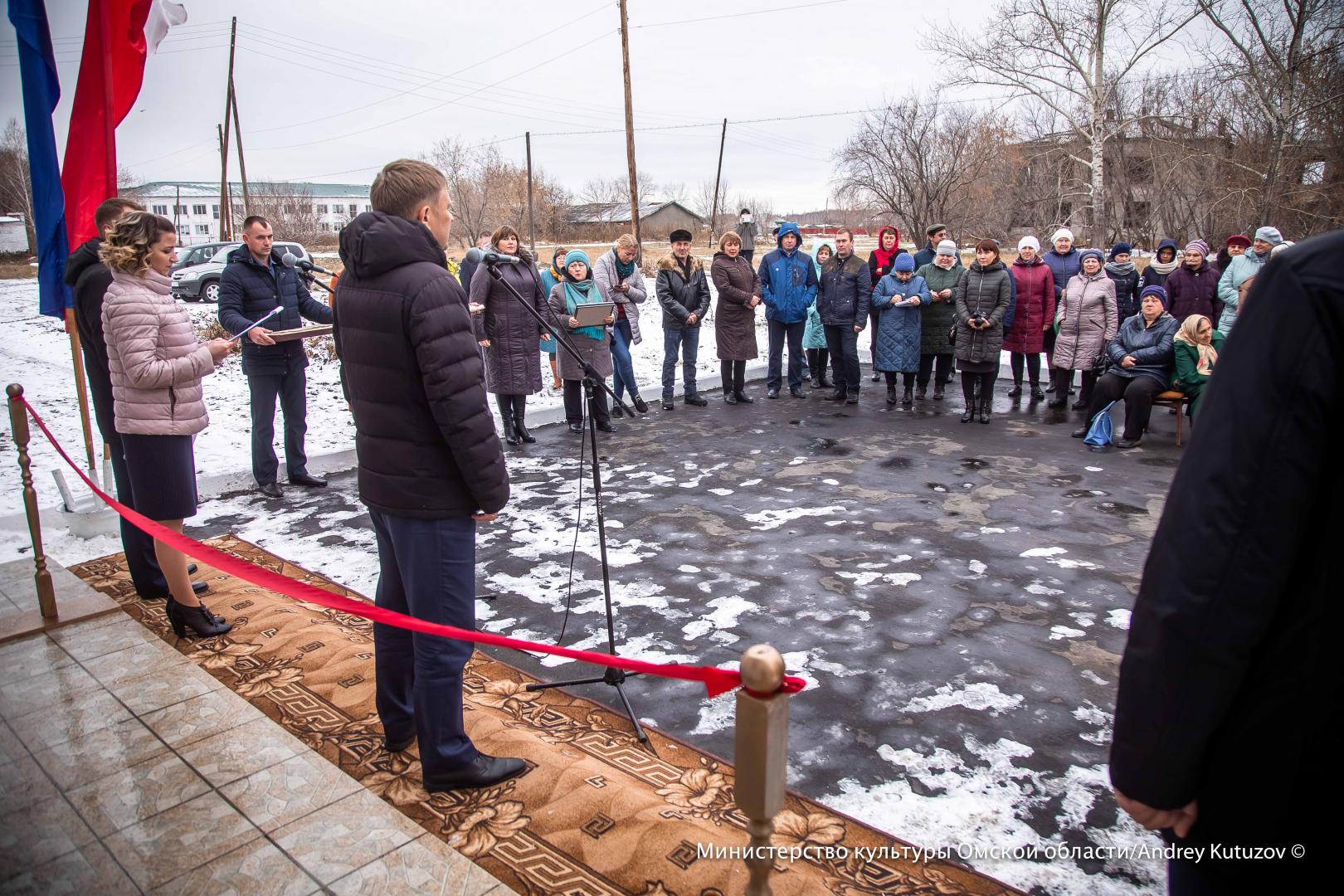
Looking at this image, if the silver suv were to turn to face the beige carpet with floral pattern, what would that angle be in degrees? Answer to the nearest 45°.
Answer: approximately 45° to its left

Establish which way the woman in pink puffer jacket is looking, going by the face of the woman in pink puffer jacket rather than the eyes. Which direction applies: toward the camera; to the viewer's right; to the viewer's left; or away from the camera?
to the viewer's right

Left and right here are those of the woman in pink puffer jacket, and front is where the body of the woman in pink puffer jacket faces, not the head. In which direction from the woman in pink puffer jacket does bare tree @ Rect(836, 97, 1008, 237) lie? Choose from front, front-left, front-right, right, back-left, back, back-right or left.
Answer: front-left

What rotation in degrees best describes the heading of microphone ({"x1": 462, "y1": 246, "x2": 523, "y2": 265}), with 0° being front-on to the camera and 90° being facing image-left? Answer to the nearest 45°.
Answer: approximately 90°

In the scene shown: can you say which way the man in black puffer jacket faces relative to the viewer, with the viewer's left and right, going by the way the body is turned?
facing away from the viewer and to the right of the viewer

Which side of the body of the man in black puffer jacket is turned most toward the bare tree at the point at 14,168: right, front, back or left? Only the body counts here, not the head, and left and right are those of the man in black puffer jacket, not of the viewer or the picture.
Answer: left

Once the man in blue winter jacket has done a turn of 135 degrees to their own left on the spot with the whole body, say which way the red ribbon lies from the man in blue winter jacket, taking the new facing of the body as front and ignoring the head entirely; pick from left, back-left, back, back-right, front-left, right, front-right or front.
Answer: back-right

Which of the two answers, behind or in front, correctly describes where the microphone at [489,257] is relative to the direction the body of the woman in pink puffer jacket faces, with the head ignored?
in front

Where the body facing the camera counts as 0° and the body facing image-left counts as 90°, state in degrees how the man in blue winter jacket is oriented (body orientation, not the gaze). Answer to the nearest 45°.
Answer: approximately 0°

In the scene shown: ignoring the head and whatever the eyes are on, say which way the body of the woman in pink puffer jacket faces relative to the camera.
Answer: to the viewer's right

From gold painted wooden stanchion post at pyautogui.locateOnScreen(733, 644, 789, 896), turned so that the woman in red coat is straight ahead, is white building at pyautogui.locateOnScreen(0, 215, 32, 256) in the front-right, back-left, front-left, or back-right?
front-left
